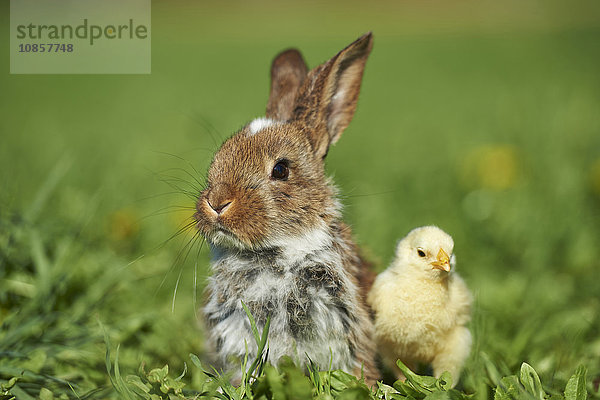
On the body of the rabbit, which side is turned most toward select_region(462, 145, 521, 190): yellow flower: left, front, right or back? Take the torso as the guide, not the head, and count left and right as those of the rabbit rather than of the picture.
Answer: back

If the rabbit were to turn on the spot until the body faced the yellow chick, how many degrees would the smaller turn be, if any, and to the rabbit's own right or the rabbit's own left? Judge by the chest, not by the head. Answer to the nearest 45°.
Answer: approximately 135° to the rabbit's own left

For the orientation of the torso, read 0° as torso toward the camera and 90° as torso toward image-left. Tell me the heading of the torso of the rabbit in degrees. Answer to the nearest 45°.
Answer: approximately 45°

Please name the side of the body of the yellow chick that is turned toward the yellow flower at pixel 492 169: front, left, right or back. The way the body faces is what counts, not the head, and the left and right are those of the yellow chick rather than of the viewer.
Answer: back

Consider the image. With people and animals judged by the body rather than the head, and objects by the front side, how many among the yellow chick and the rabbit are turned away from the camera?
0

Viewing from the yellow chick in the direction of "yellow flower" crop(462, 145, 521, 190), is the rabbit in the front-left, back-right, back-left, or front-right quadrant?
back-left

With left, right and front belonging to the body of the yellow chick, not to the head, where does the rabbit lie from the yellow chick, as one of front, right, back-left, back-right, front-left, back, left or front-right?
right

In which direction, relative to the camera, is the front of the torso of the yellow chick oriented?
toward the camera

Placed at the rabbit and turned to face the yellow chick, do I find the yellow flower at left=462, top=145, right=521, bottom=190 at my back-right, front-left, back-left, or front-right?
front-left
